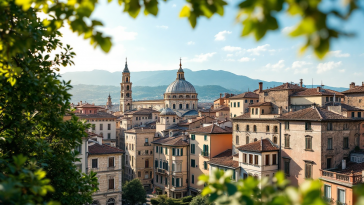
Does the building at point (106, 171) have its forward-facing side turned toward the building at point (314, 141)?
no

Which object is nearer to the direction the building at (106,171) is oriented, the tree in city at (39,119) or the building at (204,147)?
the tree in city

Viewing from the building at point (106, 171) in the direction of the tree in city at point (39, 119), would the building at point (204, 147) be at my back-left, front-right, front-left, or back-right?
back-left

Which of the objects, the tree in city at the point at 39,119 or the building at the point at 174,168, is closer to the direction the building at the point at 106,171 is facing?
the tree in city

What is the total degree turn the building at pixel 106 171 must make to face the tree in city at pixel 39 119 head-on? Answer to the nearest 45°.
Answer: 0° — it already faces it

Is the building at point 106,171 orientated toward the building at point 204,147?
no

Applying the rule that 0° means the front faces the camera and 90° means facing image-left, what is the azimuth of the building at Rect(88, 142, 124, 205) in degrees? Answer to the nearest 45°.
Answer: approximately 0°

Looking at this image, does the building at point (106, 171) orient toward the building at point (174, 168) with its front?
no
